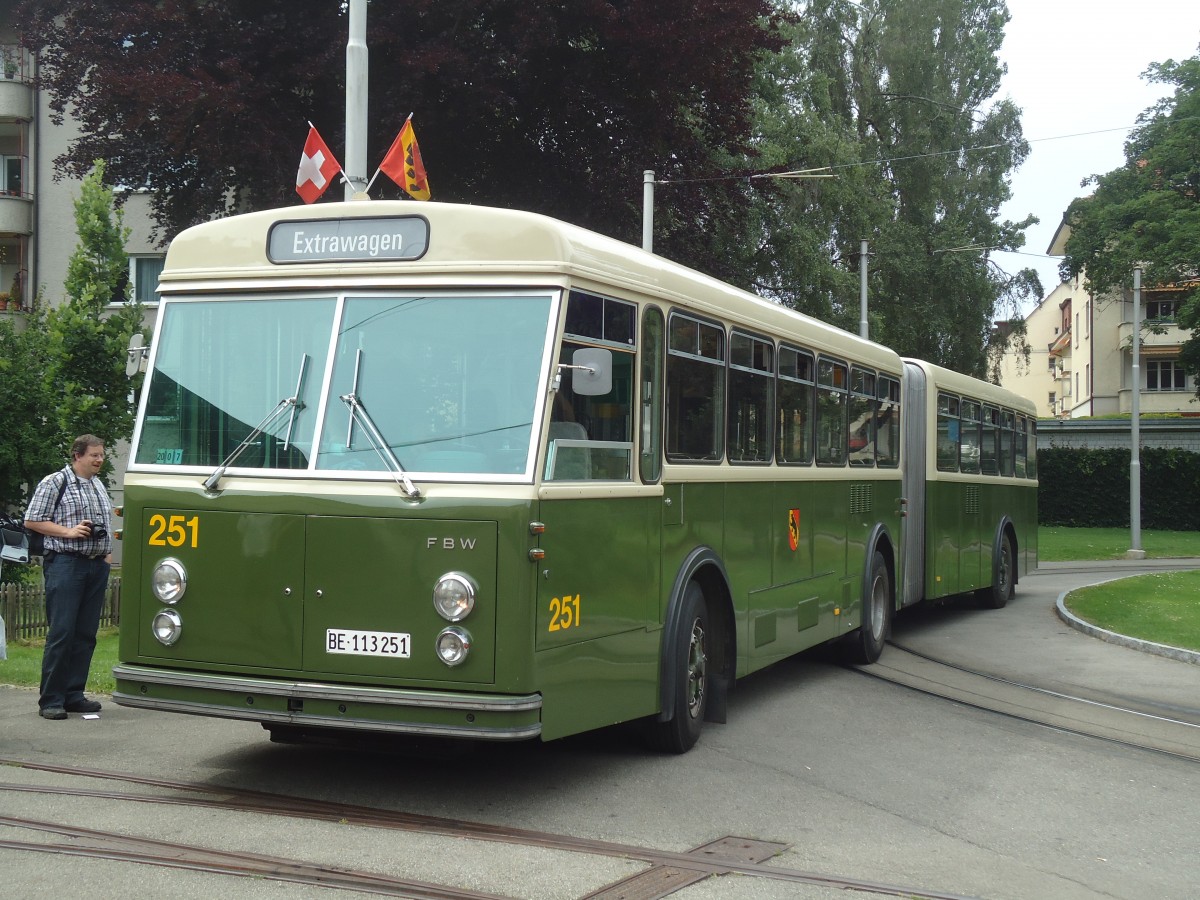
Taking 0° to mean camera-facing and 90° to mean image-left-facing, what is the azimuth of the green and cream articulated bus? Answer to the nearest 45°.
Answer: approximately 45°

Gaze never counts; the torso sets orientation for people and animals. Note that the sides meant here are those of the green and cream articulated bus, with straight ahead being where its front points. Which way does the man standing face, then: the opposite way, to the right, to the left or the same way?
to the left

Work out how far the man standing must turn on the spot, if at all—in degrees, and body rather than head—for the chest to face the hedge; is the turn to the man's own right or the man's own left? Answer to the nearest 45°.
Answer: approximately 90° to the man's own left

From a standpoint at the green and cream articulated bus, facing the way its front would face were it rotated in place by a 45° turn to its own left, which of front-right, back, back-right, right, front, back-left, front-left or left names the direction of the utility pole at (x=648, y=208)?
back

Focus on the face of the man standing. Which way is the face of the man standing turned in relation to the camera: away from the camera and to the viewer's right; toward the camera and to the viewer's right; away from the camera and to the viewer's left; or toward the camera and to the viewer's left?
toward the camera and to the viewer's right

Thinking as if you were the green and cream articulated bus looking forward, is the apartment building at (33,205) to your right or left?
on your right

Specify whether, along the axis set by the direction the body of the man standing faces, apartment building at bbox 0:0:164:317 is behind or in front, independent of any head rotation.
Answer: behind
